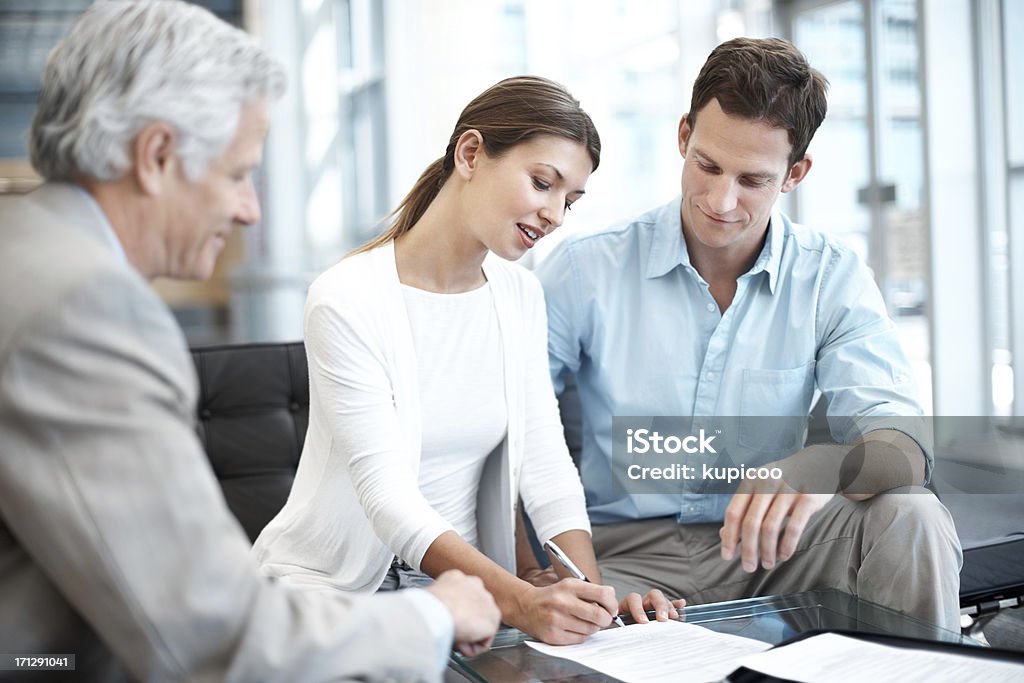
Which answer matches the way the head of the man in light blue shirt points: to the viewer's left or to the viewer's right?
to the viewer's left

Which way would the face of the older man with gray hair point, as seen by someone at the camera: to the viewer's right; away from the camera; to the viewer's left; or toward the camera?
to the viewer's right

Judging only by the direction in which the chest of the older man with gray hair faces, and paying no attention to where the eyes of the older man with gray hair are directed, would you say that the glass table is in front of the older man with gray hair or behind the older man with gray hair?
in front

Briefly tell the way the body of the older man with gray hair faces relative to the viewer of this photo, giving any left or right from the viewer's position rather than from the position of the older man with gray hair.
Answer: facing to the right of the viewer

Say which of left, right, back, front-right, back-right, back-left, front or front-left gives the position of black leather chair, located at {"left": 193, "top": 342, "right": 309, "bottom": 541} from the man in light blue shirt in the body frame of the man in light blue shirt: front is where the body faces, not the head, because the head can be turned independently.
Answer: right

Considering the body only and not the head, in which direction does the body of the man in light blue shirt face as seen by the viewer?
toward the camera

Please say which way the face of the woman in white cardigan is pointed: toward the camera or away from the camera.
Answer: toward the camera

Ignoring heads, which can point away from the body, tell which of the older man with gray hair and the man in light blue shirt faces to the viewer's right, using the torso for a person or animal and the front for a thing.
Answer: the older man with gray hair

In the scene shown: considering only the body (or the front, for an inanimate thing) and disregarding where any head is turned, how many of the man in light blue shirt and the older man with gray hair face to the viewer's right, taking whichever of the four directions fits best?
1

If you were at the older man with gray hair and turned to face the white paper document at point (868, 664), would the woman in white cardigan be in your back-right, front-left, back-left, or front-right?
front-left

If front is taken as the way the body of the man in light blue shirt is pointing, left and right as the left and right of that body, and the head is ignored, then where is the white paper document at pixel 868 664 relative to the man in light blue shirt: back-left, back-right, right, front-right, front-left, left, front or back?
front

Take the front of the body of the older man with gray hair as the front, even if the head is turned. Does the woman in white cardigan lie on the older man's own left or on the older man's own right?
on the older man's own left
